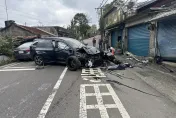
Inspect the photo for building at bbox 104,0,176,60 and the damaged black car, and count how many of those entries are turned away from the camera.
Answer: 0

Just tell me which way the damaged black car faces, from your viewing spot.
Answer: facing the viewer and to the right of the viewer

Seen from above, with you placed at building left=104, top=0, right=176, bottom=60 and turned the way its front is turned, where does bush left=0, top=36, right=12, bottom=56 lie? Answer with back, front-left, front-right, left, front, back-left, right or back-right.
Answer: front-right

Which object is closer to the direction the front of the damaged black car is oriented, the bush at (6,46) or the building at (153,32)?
the building

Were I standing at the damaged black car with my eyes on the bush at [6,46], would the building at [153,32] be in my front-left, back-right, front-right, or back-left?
back-right

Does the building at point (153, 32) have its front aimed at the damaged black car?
yes

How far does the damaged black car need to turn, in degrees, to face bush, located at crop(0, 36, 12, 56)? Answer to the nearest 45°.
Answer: approximately 180°

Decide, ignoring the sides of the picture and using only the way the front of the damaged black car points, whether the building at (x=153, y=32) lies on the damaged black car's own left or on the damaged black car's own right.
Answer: on the damaged black car's own left

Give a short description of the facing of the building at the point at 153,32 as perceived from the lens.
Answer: facing the viewer and to the left of the viewer
